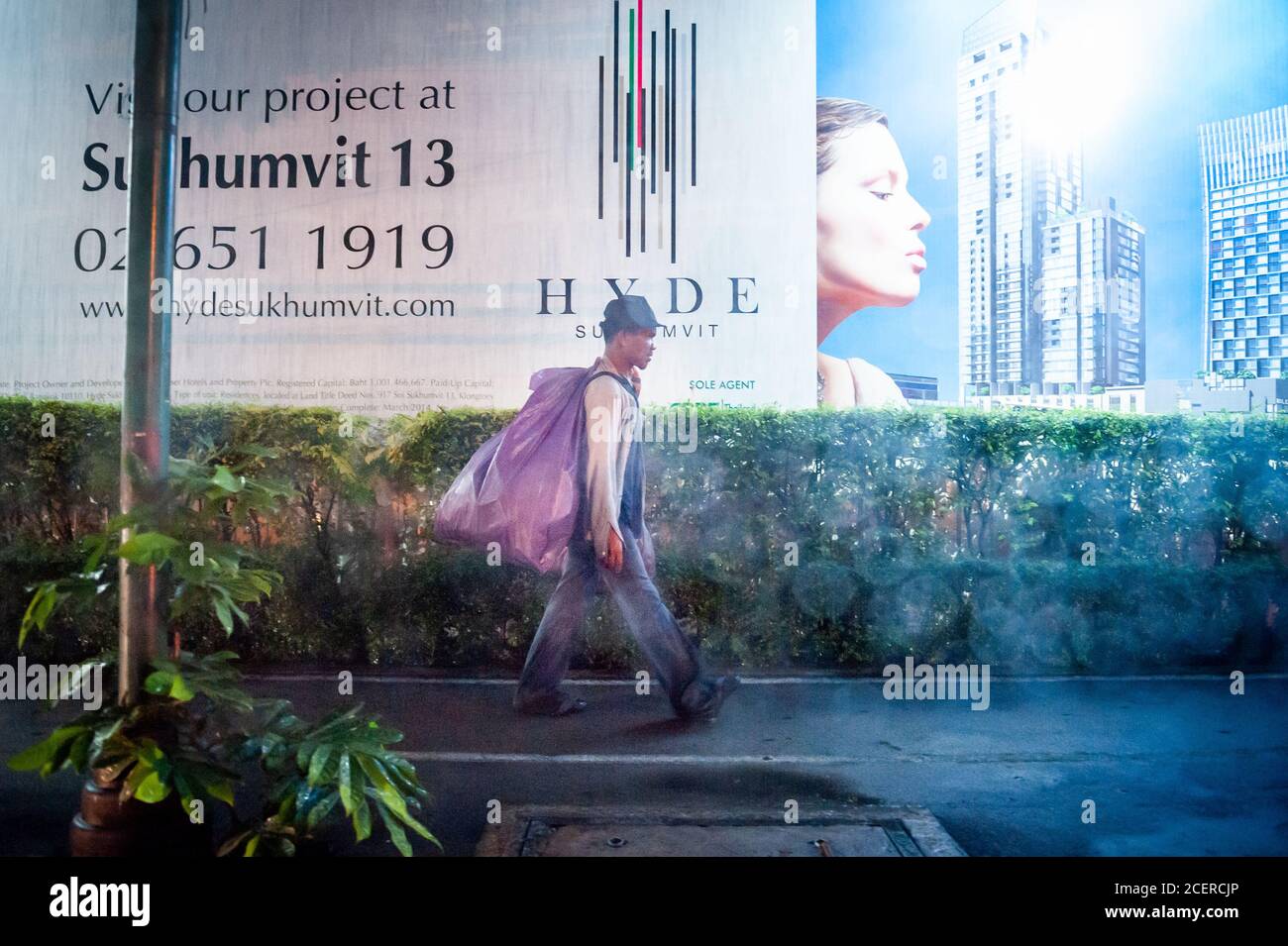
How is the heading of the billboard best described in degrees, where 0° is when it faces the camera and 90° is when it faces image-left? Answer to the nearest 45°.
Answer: approximately 0°

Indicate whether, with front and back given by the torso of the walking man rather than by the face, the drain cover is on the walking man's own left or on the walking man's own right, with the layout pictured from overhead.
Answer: on the walking man's own right

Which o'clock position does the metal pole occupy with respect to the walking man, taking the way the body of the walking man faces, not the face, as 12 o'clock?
The metal pole is roughly at 4 o'clock from the walking man.

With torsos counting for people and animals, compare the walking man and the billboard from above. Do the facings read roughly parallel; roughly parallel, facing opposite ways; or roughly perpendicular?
roughly perpendicular

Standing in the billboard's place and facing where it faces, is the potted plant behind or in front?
in front

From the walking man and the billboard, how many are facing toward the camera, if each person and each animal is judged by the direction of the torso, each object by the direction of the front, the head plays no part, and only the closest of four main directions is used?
1

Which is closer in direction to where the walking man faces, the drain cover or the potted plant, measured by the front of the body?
the drain cover

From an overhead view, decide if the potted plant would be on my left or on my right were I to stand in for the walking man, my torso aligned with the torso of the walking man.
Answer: on my right

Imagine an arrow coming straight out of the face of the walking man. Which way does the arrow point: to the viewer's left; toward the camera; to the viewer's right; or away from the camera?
to the viewer's right

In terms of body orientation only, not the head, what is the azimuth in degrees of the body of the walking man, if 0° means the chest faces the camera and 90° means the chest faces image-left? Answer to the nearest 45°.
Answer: approximately 270°

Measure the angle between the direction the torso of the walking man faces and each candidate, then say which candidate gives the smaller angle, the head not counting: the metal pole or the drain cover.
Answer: the drain cover

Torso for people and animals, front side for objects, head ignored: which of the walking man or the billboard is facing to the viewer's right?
the walking man
